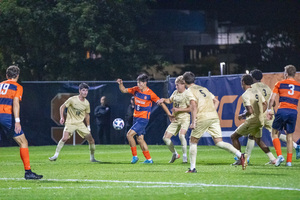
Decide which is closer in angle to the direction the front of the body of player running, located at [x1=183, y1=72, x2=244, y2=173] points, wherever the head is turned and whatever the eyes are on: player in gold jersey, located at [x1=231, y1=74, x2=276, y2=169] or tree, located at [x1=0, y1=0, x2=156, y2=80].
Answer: the tree

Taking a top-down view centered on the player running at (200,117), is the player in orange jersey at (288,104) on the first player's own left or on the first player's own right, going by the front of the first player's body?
on the first player's own right

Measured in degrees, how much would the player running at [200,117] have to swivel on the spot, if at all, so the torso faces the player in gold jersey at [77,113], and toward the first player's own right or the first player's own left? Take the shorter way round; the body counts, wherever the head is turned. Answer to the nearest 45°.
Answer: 0° — they already face them

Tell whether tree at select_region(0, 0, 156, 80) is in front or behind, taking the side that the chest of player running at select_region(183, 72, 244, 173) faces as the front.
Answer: in front

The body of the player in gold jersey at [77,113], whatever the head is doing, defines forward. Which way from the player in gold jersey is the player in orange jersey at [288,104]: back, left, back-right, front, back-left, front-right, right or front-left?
front-left

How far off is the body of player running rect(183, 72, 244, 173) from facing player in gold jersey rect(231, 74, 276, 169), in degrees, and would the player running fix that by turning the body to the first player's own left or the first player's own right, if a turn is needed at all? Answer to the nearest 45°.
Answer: approximately 90° to the first player's own right

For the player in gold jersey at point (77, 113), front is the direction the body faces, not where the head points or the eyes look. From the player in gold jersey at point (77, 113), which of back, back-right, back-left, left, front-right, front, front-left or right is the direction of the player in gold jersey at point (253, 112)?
front-left

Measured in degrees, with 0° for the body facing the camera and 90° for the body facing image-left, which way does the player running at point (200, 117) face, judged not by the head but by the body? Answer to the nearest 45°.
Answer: approximately 135°
